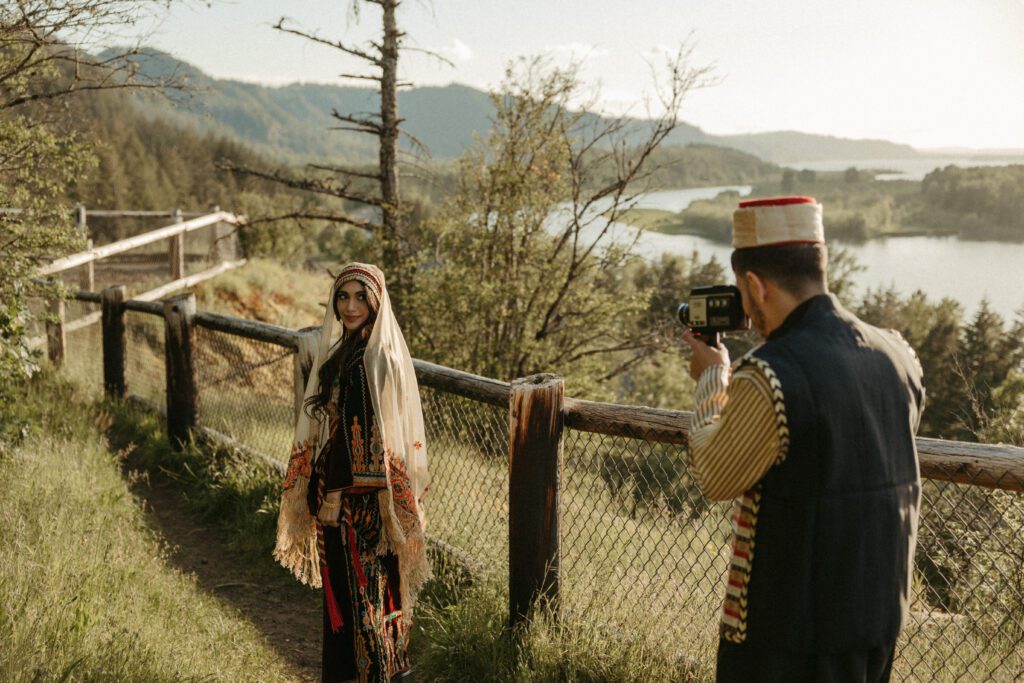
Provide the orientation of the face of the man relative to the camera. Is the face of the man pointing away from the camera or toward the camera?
away from the camera

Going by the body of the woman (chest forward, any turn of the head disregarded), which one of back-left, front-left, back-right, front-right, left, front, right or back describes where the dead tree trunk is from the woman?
back-right

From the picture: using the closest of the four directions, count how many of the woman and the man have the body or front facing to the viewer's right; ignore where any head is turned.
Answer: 0

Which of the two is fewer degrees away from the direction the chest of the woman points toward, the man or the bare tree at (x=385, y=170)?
the man

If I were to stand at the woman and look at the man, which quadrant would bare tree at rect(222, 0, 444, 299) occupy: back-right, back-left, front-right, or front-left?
back-left

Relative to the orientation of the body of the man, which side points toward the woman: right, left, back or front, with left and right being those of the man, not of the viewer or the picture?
front

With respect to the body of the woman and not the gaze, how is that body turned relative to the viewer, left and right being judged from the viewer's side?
facing the viewer and to the left of the viewer

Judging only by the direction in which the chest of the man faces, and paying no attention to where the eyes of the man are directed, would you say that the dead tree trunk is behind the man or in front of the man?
in front

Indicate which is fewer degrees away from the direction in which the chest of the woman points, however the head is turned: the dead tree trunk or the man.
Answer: the man

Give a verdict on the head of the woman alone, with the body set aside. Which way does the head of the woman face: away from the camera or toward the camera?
toward the camera

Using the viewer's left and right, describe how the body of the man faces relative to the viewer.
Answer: facing away from the viewer and to the left of the viewer
